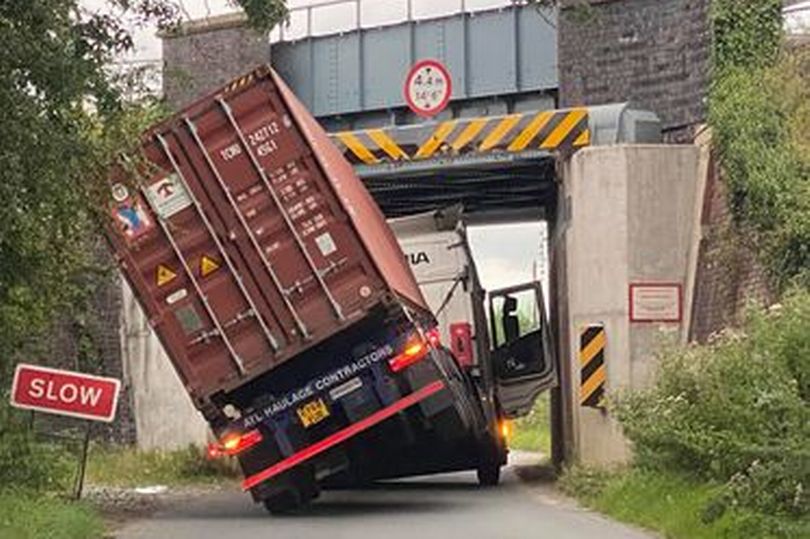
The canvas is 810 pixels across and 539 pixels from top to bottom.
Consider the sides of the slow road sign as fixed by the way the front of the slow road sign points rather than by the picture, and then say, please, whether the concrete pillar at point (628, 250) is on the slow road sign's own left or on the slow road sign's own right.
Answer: on the slow road sign's own left

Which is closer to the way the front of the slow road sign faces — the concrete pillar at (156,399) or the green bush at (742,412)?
the green bush

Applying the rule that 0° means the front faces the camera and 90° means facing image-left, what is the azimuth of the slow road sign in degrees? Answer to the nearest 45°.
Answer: approximately 0°

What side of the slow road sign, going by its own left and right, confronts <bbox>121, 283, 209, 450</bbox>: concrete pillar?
back

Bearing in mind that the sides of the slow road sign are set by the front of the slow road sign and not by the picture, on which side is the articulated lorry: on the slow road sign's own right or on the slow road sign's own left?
on the slow road sign's own left

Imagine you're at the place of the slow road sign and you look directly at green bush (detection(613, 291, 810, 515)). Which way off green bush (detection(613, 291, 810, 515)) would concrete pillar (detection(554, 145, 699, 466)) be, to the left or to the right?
left
